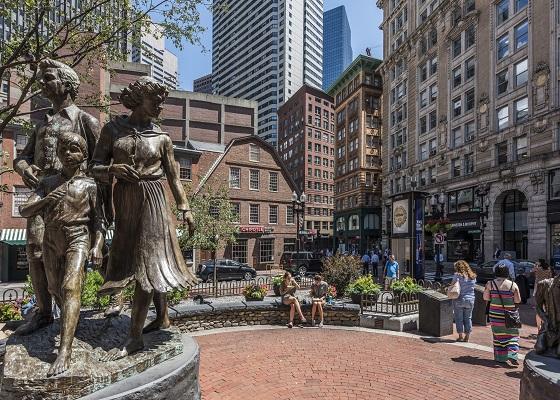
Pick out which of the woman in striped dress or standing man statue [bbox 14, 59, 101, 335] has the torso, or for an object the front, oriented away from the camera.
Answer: the woman in striped dress

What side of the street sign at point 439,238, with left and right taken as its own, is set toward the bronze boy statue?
front

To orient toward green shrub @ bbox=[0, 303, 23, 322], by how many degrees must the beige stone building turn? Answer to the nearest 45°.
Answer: approximately 45° to its left

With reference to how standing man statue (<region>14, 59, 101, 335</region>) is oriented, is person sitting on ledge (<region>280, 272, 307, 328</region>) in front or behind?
behind

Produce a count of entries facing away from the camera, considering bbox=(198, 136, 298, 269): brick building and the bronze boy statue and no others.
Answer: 0

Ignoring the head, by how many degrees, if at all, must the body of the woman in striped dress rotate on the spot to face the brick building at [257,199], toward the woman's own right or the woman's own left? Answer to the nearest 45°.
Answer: approximately 45° to the woman's own left

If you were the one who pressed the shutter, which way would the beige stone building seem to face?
facing the viewer and to the left of the viewer

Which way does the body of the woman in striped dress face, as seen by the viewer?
away from the camera

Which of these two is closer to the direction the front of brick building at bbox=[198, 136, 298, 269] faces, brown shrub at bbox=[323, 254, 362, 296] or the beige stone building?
the brown shrub

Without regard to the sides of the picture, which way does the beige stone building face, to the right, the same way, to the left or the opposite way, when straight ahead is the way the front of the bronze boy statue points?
to the right

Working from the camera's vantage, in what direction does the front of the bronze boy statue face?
facing the viewer

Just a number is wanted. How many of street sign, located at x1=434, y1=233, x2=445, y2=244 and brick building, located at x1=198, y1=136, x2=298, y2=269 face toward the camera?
2

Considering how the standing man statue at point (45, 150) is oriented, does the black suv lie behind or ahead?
behind

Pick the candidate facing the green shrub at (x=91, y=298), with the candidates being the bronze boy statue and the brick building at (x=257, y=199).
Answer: the brick building

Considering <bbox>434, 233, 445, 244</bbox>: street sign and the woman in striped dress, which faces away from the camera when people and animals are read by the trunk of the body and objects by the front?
the woman in striped dress

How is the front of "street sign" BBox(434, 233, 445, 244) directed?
toward the camera

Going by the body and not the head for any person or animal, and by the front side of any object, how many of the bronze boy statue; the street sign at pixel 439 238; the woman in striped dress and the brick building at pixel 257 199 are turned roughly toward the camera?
3

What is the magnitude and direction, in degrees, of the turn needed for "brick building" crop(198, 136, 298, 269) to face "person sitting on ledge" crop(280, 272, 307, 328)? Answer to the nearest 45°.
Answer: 0° — it already faces them

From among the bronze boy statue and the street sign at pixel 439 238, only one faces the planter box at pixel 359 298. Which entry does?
the street sign
